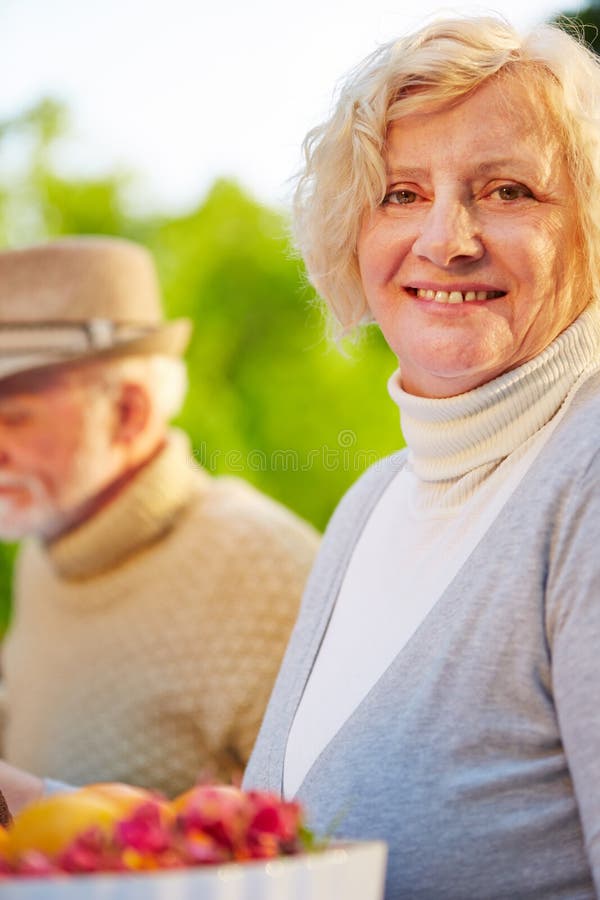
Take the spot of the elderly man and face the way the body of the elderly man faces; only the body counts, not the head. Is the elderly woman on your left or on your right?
on your left

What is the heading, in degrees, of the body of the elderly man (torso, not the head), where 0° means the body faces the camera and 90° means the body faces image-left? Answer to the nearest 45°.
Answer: approximately 45°
